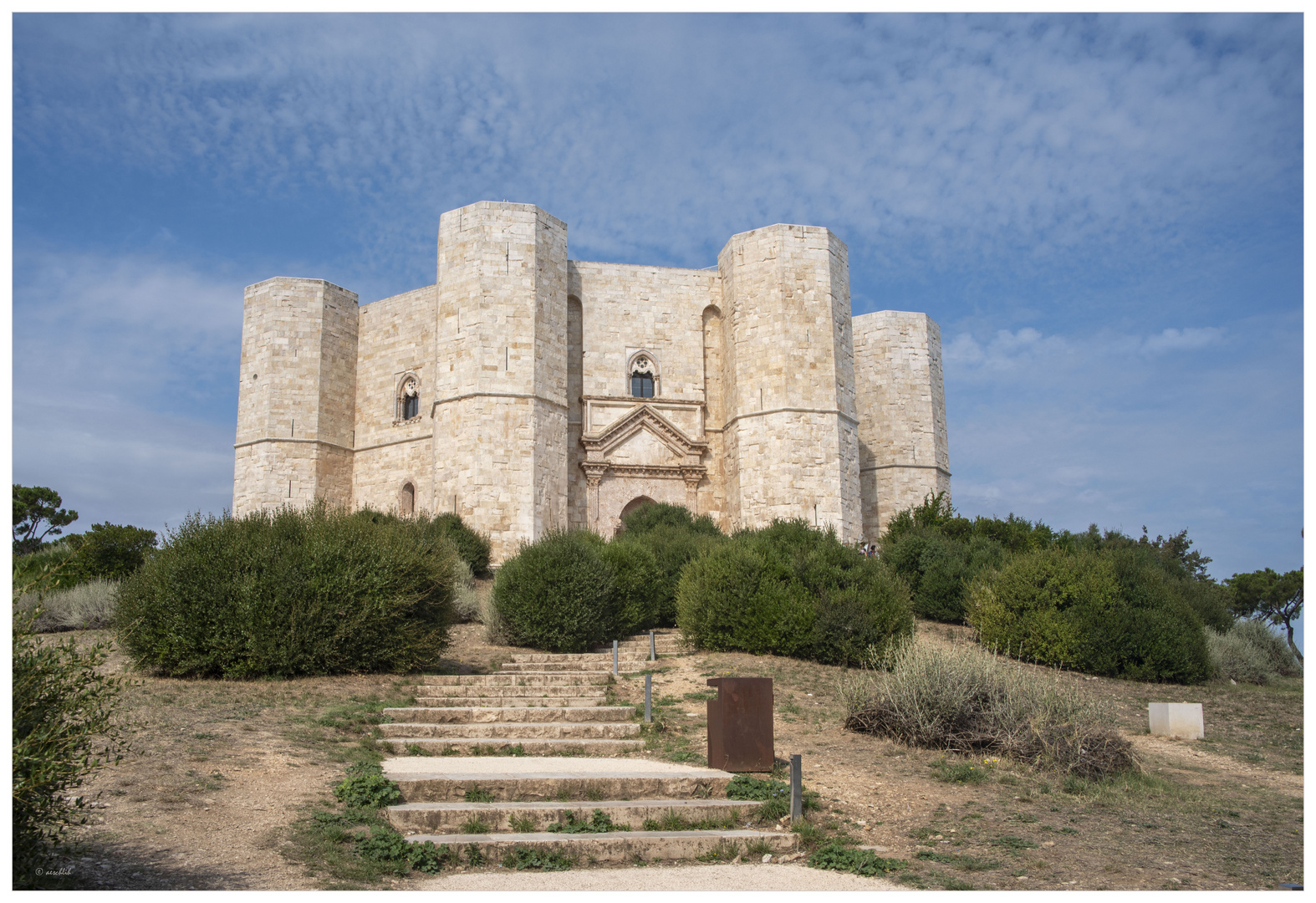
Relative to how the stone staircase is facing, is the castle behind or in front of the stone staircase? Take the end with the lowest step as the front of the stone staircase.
behind

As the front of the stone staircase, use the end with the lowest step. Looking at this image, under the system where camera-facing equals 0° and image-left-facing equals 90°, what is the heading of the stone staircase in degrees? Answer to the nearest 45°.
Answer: approximately 0°

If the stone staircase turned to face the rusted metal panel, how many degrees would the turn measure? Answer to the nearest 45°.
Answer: approximately 135° to its left

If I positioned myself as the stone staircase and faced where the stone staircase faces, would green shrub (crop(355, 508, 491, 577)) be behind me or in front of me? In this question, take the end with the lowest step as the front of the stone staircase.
behind

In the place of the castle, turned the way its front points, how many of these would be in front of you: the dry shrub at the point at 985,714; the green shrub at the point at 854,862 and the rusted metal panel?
3

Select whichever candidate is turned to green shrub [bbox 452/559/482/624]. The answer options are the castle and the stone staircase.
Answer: the castle

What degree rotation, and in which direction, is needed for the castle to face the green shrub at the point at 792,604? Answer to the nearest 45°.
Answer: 0° — it already faces it

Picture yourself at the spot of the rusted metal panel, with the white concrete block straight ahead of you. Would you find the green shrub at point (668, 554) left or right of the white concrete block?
left

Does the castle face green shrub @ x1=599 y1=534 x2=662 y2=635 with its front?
yes

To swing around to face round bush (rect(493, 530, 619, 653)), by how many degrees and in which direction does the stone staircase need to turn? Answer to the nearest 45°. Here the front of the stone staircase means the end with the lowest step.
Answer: approximately 180°

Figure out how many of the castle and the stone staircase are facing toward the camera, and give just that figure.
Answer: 2

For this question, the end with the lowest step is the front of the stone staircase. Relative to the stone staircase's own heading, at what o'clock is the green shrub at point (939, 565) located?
The green shrub is roughly at 7 o'clock from the stone staircase.
